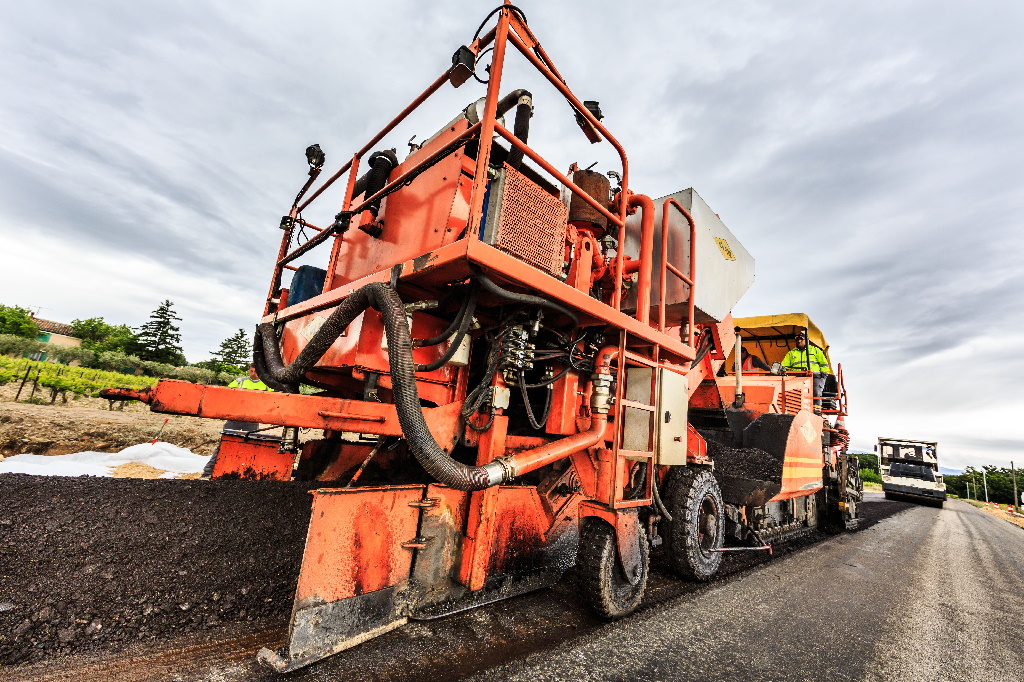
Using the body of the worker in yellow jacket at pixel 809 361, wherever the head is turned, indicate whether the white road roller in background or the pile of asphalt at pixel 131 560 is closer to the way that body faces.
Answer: the pile of asphalt

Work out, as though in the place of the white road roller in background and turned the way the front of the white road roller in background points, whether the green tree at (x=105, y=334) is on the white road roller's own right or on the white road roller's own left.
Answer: on the white road roller's own right

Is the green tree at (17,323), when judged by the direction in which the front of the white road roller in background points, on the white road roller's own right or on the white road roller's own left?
on the white road roller's own right

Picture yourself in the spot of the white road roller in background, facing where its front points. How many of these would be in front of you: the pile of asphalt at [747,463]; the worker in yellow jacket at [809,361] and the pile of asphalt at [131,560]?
3

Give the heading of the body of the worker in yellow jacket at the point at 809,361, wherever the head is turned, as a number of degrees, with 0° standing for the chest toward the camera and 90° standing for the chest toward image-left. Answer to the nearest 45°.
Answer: approximately 45°

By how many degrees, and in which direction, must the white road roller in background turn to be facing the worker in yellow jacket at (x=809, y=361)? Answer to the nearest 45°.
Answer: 0° — it already faces them

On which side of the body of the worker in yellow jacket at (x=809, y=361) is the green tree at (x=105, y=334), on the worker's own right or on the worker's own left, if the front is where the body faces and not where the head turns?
on the worker's own right

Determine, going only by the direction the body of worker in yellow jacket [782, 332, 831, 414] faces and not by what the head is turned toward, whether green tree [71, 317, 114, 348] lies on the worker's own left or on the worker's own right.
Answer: on the worker's own right

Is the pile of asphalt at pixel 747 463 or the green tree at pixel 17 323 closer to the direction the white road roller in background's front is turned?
the pile of asphalt

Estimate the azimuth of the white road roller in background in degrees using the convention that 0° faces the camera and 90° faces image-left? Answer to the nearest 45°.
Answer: approximately 0°
